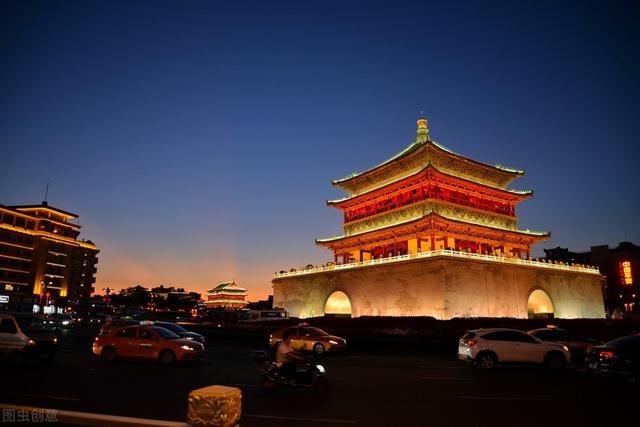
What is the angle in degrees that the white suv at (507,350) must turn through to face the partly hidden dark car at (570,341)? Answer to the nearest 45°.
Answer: approximately 45° to its left

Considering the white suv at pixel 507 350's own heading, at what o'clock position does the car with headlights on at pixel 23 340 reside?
The car with headlights on is roughly at 5 o'clock from the white suv.

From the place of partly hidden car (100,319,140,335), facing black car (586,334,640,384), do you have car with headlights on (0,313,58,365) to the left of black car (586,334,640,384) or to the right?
right

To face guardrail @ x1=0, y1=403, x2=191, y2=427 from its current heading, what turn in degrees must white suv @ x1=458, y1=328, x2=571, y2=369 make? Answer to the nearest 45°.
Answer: approximately 90° to its right

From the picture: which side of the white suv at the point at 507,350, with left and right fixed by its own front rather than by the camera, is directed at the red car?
back

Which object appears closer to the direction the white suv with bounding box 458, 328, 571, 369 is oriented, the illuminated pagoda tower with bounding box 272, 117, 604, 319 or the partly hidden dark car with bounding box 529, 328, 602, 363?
the partly hidden dark car

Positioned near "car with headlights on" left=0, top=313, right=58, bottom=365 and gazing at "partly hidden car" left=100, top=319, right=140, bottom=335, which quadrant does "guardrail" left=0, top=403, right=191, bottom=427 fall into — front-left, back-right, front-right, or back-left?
back-right

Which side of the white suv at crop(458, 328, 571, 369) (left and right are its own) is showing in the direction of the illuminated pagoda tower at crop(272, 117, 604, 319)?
left

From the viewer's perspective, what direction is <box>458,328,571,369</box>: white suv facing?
to the viewer's right

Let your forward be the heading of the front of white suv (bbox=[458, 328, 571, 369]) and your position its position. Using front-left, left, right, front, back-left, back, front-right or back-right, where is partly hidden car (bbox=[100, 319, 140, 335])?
back

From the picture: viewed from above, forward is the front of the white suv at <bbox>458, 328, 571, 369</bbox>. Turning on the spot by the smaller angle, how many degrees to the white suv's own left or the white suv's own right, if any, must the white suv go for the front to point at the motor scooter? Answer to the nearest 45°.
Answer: approximately 135° to the white suv's own right

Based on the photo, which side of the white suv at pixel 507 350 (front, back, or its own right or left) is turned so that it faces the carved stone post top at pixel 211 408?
right
